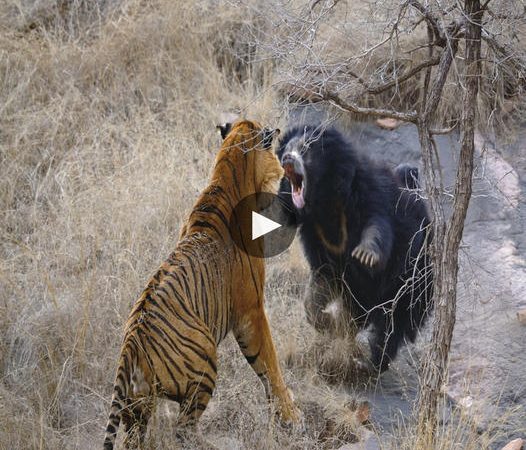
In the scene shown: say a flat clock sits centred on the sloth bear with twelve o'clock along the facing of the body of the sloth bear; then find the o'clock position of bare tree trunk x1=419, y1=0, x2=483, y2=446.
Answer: The bare tree trunk is roughly at 10 o'clock from the sloth bear.

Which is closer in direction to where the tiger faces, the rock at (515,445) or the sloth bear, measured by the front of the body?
the sloth bear

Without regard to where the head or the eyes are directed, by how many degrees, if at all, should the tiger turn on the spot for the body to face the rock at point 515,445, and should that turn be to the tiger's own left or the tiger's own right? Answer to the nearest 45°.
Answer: approximately 45° to the tiger's own right

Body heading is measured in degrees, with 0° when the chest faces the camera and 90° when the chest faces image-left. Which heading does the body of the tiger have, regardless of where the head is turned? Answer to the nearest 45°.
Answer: approximately 225°

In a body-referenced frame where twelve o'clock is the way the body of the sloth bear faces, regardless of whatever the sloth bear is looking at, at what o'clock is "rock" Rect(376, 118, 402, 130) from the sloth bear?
The rock is roughly at 5 o'clock from the sloth bear.

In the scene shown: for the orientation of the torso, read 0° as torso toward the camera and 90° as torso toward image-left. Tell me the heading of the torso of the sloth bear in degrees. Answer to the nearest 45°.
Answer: approximately 45°

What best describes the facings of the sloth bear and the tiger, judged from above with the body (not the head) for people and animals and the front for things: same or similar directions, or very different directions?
very different directions

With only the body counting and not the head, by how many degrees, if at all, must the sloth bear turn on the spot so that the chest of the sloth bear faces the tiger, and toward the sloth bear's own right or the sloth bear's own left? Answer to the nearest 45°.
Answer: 0° — it already faces it
